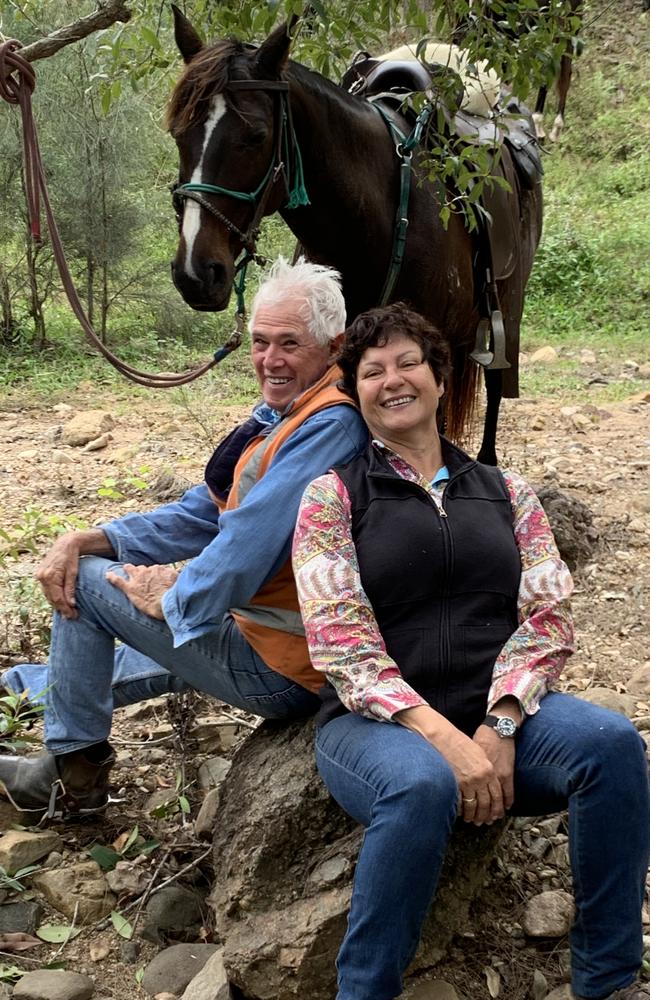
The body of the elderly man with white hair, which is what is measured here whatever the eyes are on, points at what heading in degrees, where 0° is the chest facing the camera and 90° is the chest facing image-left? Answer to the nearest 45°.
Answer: approximately 90°

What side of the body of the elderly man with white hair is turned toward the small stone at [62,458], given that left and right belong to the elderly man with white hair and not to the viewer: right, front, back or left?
right

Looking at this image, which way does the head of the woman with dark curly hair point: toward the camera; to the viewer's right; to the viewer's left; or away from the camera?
toward the camera

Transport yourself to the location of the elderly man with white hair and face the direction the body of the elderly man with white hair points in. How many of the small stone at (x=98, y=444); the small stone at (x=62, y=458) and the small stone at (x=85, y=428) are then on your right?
3

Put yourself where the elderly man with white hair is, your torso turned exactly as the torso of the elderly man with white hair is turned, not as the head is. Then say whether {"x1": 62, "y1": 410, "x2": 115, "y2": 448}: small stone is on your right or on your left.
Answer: on your right

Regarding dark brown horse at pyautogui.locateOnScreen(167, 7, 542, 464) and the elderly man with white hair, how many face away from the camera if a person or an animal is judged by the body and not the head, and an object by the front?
0

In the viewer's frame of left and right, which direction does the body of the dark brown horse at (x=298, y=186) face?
facing the viewer and to the left of the viewer

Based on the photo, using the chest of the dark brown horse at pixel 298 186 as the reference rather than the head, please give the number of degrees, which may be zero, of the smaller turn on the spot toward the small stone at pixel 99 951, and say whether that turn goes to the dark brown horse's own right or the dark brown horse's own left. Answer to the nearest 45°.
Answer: approximately 45° to the dark brown horse's own left

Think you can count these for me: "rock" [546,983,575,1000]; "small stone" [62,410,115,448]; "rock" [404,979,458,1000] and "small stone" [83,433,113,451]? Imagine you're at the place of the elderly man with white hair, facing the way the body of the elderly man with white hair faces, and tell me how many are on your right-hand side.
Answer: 2

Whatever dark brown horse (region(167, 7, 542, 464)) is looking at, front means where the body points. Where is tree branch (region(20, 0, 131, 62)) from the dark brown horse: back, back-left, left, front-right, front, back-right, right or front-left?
front

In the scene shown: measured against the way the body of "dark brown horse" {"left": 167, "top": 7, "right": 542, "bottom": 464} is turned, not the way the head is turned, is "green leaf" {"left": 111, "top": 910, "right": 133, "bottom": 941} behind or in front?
in front

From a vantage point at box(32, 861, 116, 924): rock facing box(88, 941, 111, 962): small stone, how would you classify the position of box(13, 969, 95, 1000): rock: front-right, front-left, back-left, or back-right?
front-right
